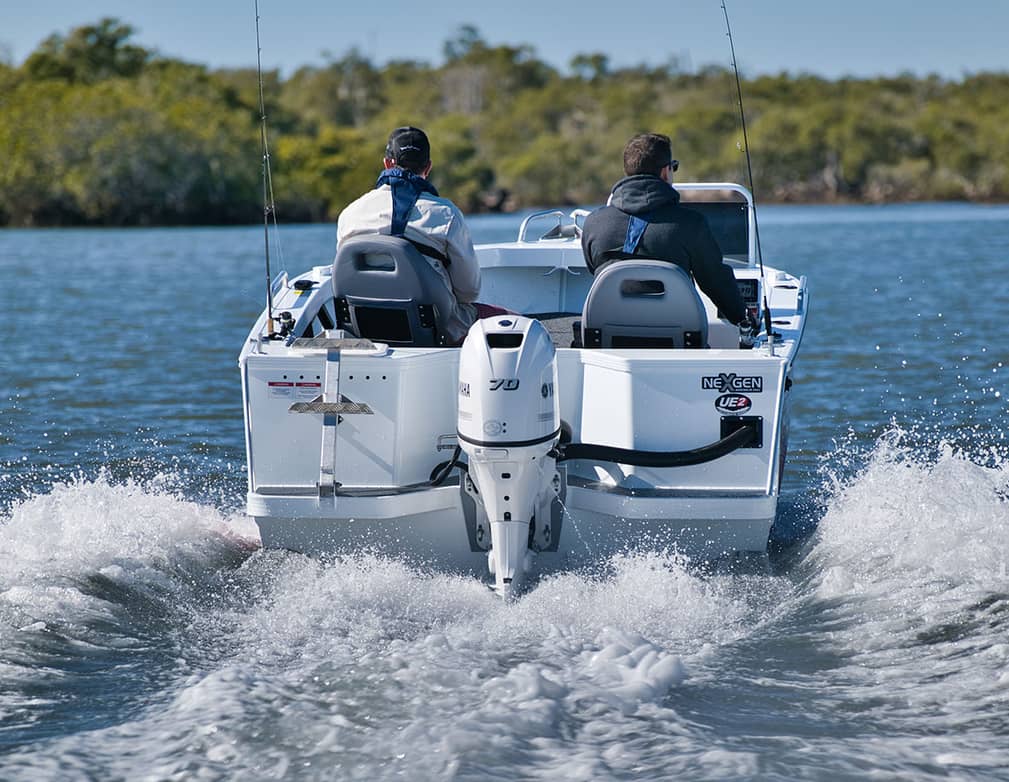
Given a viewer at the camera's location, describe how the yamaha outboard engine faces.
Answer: facing away from the viewer

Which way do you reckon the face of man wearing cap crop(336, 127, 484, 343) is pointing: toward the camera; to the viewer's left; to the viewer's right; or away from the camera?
away from the camera

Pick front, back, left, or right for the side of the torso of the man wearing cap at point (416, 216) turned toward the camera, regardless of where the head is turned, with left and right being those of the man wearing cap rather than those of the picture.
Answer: back

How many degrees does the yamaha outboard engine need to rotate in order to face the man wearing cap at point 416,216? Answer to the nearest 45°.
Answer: approximately 45° to its left

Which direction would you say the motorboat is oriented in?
away from the camera

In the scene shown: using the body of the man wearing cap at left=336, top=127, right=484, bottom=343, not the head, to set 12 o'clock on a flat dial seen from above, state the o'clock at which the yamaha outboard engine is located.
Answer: The yamaha outboard engine is roughly at 5 o'clock from the man wearing cap.

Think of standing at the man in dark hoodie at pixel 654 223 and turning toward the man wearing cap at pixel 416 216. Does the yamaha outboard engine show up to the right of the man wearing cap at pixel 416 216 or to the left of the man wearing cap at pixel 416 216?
left

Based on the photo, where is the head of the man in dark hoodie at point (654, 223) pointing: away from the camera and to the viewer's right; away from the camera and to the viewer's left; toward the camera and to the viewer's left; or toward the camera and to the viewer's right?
away from the camera and to the viewer's right
